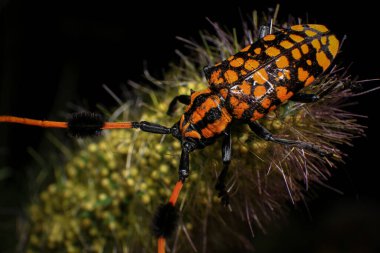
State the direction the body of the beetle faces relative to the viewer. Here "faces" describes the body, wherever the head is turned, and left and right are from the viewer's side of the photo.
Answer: facing the viewer and to the left of the viewer
